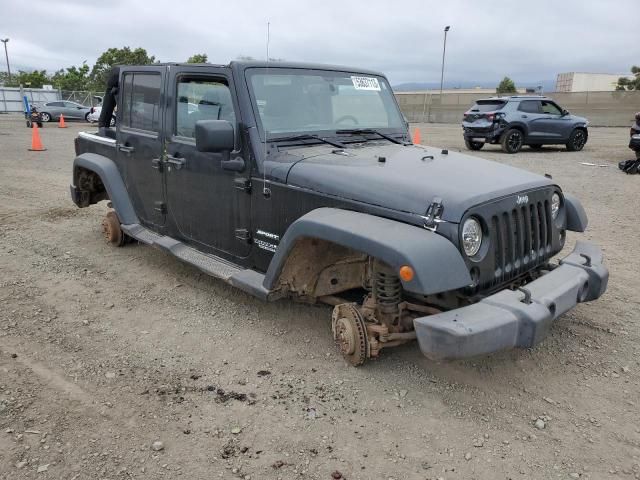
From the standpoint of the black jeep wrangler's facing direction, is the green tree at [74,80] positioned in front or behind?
behind

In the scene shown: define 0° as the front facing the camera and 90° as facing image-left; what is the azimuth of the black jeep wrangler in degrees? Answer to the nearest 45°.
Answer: approximately 315°

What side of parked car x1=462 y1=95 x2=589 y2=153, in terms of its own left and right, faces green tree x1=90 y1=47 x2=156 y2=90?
left

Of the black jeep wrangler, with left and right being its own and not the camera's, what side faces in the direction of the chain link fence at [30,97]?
back

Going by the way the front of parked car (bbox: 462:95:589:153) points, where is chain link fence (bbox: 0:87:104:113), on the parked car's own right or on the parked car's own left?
on the parked car's own left

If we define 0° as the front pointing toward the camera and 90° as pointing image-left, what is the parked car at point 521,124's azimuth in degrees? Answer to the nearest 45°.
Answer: approximately 225°
